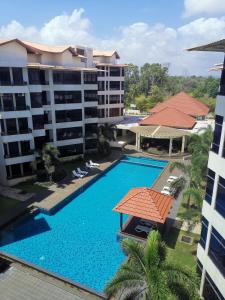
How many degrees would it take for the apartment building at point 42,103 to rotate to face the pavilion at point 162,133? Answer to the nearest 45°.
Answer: approximately 45° to its left

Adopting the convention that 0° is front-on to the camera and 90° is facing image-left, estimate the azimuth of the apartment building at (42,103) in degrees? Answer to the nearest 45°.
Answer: approximately 315°

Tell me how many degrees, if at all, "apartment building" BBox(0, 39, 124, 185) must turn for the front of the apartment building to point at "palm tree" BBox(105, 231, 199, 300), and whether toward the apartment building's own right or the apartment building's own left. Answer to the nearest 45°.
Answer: approximately 45° to the apartment building's own right

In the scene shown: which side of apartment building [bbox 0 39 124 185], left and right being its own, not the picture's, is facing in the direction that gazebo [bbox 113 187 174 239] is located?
front

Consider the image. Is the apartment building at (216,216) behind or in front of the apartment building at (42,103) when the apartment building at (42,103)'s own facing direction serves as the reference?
in front
